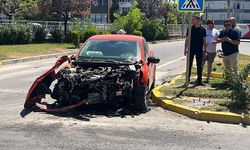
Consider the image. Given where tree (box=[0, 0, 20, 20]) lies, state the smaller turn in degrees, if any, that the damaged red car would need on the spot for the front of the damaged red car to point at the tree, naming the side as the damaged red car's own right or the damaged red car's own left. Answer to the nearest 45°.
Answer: approximately 180°

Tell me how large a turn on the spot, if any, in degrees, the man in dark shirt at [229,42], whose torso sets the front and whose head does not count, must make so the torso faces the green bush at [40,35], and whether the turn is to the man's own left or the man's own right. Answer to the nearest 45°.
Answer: approximately 90° to the man's own right

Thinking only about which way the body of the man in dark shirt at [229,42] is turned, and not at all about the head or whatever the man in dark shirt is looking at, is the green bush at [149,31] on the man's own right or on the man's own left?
on the man's own right

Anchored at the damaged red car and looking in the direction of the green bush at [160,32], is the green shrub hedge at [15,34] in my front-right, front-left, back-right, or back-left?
front-left

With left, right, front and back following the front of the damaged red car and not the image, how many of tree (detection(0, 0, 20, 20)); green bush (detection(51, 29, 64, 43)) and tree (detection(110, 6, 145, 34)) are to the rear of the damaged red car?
3

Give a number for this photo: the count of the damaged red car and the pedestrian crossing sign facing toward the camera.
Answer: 2

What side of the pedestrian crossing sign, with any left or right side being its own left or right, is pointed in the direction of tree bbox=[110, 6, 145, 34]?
back

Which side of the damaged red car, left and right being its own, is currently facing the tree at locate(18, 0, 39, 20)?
back

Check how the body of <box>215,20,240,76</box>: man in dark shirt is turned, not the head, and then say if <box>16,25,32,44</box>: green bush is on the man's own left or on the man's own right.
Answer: on the man's own right

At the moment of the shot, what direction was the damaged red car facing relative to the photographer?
facing the viewer

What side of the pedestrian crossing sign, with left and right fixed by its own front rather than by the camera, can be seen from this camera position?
front

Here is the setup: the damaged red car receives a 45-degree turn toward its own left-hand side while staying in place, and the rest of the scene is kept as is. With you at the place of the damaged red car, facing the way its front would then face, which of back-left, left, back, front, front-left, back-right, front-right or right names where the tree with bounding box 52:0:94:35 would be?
back-left

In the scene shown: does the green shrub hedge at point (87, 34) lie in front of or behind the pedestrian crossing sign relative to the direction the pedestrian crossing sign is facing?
behind

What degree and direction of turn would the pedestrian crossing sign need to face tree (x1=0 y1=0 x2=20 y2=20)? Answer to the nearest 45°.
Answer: approximately 135° to its right

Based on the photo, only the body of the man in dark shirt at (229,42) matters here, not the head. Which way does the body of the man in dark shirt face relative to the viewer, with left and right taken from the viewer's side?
facing the viewer and to the left of the viewer
